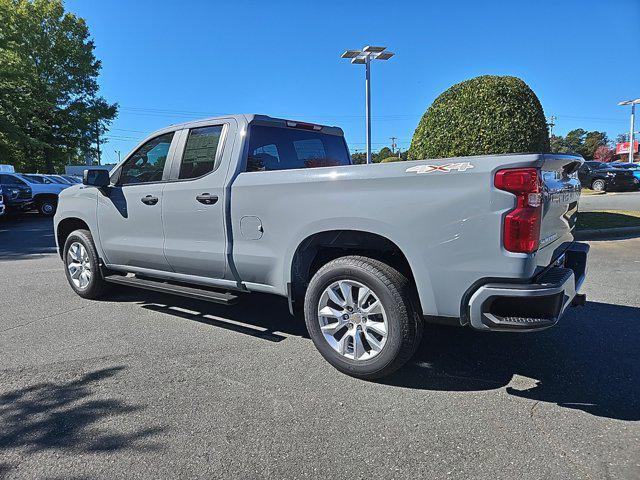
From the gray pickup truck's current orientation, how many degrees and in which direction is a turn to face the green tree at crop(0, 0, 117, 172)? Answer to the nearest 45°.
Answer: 0° — it already faces it

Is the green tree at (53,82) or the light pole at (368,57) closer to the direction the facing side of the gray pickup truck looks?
the green tree

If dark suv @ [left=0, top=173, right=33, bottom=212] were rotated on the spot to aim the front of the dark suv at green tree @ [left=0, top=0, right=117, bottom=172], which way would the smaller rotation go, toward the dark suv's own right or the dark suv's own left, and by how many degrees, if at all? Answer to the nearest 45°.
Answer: approximately 135° to the dark suv's own left

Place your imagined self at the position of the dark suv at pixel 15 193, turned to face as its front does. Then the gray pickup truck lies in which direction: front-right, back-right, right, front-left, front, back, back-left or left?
front-right

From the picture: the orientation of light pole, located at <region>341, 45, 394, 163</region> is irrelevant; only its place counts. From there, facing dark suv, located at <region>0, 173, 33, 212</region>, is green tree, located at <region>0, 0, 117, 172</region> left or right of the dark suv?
right

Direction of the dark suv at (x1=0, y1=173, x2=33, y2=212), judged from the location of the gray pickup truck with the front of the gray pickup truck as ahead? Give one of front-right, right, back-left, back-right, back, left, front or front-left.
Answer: front

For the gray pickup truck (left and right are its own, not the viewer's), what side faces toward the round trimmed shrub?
right

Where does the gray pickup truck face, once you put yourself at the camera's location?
facing away from the viewer and to the left of the viewer

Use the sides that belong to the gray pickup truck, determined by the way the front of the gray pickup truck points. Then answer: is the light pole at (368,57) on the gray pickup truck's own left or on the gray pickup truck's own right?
on the gray pickup truck's own right

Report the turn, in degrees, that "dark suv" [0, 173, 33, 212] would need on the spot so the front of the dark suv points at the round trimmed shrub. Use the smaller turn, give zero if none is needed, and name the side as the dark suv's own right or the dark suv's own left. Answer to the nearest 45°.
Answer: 0° — it already faces it

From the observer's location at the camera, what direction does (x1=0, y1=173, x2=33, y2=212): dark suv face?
facing the viewer and to the right of the viewer
